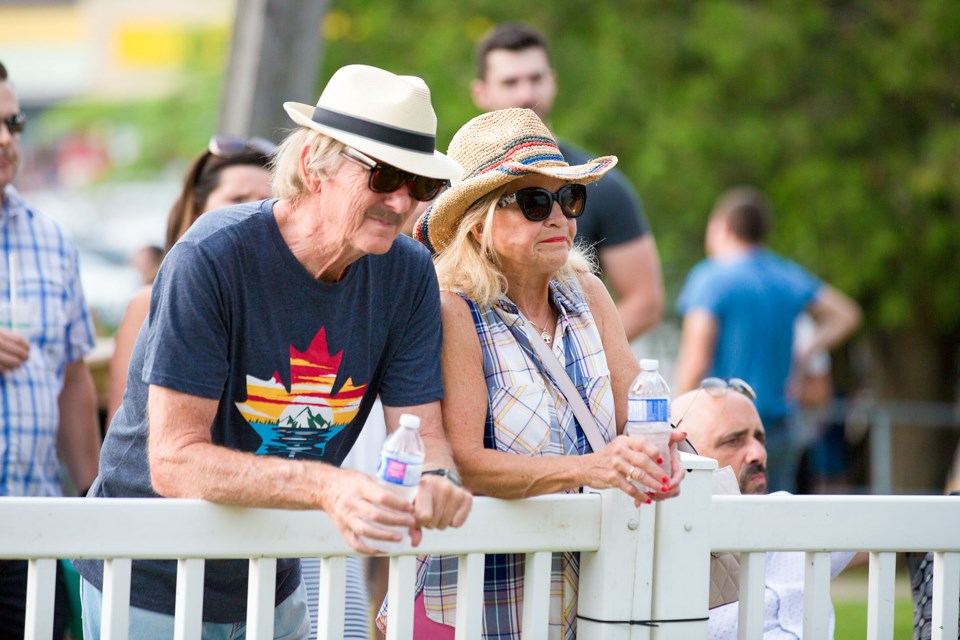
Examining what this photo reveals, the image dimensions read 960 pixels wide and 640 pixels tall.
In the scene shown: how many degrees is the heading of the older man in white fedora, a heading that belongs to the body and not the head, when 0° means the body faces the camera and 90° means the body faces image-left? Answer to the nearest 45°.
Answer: approximately 315°

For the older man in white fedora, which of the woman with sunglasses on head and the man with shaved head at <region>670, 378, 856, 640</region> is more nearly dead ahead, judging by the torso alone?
the man with shaved head

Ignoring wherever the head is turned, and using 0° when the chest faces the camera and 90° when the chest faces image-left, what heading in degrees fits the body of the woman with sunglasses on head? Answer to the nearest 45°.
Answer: approximately 315°
